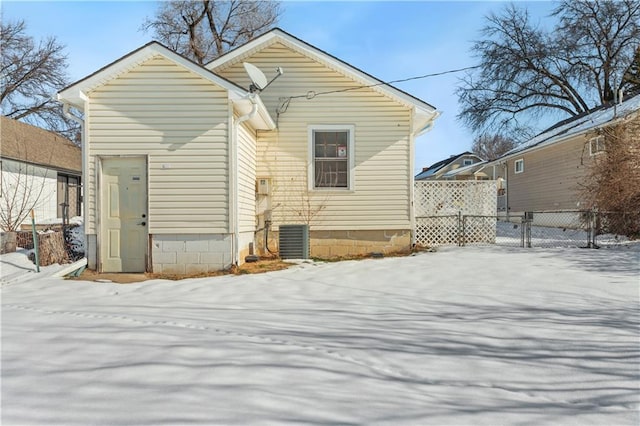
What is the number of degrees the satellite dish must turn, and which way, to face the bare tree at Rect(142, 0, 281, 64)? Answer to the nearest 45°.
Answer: approximately 135° to its left

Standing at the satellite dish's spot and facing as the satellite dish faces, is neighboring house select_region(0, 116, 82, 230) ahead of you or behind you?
behind

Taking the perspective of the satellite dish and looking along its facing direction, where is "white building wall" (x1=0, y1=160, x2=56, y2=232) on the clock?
The white building wall is roughly at 6 o'clock from the satellite dish.

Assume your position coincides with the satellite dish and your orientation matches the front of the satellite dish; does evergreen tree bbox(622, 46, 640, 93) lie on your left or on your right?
on your left

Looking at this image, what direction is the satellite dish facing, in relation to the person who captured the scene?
facing the viewer and to the right of the viewer

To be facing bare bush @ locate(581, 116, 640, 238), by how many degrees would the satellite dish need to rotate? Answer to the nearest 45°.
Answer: approximately 45° to its left
